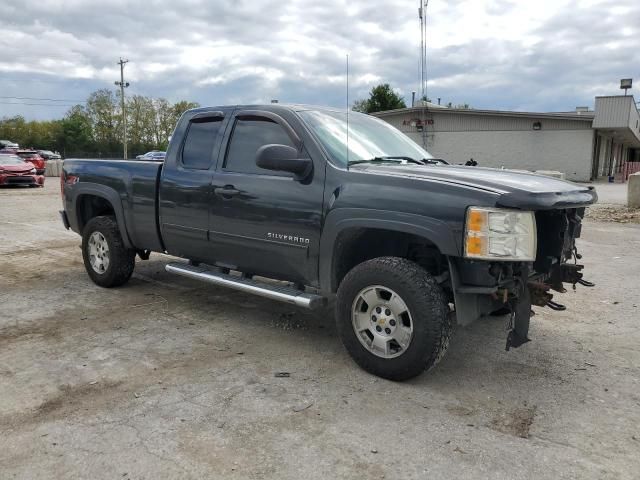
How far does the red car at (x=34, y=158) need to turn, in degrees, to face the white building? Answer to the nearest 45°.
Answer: approximately 90° to its left

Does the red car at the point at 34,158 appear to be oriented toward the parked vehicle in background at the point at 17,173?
yes

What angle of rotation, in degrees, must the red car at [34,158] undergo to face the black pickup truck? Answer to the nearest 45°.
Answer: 0° — it already faces it

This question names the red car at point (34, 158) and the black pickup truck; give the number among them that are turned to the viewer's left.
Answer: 0

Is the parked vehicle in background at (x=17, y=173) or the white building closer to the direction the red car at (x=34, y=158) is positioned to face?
the parked vehicle in background

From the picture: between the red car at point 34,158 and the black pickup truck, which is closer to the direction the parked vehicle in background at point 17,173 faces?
the black pickup truck

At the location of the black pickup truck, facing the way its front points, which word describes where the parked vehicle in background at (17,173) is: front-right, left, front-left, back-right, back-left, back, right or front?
back

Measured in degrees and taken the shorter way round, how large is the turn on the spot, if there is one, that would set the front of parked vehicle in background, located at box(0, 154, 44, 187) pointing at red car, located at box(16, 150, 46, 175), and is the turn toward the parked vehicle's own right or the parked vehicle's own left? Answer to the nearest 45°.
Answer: approximately 135° to the parked vehicle's own left

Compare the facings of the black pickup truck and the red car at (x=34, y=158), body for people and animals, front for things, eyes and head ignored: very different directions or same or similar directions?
same or similar directions

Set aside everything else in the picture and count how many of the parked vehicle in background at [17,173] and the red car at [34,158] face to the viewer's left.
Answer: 0

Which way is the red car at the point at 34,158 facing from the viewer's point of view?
toward the camera

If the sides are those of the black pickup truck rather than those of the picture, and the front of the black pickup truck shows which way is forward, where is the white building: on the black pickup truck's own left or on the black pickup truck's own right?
on the black pickup truck's own left

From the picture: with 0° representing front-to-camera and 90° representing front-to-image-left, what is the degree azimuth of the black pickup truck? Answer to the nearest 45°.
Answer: approximately 315°

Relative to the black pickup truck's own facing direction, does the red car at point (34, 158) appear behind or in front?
behind

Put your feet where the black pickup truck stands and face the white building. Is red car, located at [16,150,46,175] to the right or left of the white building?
left

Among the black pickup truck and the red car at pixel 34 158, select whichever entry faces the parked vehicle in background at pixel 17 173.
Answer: the red car
